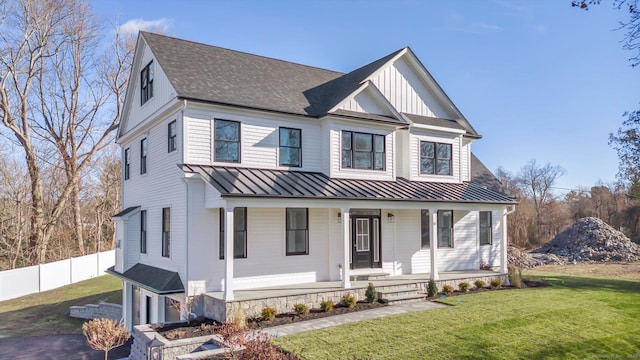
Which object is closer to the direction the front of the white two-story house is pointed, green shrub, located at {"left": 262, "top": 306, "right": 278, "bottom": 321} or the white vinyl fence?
the green shrub

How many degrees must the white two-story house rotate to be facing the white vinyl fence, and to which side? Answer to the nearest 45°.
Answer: approximately 180°

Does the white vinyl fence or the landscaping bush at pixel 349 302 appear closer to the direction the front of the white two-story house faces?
the landscaping bush

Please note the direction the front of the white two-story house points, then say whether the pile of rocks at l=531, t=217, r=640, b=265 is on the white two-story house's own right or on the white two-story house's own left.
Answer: on the white two-story house's own left

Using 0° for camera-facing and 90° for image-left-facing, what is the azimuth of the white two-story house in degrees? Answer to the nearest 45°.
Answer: approximately 315°

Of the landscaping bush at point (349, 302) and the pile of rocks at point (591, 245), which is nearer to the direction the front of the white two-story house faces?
the landscaping bush

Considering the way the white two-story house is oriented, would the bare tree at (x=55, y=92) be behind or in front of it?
behind

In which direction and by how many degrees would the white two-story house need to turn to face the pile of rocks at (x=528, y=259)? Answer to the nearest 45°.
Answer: approximately 90° to its left

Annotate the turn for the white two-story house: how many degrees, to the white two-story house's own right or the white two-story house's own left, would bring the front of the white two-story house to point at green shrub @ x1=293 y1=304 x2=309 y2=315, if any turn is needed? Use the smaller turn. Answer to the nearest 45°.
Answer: approximately 45° to the white two-story house's own right

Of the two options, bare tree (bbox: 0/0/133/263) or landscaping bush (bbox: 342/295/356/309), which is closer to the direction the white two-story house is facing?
the landscaping bush
